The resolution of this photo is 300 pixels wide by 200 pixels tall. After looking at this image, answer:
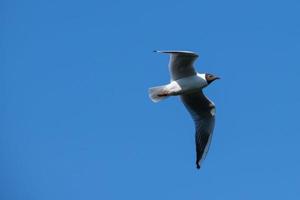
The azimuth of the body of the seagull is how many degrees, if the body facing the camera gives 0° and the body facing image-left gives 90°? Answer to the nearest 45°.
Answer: approximately 270°
